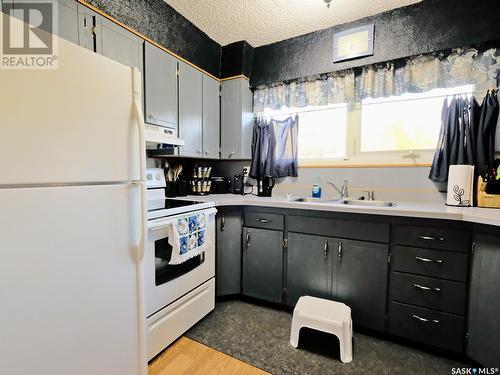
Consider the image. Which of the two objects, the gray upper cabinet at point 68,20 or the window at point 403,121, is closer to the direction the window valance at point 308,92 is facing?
the gray upper cabinet

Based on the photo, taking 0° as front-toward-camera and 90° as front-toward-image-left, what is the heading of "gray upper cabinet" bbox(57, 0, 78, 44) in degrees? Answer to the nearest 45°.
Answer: approximately 315°

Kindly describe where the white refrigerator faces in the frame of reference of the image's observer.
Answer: facing the viewer and to the right of the viewer

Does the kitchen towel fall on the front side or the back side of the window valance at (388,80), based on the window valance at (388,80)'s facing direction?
on the front side

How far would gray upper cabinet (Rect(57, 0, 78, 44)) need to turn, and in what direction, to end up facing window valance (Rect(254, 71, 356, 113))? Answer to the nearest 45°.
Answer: approximately 45° to its left

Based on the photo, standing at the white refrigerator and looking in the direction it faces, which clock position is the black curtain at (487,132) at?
The black curtain is roughly at 11 o'clock from the white refrigerator.

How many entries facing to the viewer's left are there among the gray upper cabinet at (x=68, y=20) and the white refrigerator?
0

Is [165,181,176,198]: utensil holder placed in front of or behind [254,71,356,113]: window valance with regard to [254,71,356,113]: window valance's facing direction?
in front

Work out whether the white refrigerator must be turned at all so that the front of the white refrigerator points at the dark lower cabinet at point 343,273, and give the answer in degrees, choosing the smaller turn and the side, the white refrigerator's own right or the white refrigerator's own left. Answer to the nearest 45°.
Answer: approximately 45° to the white refrigerator's own left

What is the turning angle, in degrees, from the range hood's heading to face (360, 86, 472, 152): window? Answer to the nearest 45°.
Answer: approximately 45° to its left

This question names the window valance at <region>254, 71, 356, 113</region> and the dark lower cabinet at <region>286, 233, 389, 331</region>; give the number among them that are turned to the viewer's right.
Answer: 0

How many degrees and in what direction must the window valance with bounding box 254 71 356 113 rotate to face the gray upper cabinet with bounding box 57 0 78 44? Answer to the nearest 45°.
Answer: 0° — it already faces it

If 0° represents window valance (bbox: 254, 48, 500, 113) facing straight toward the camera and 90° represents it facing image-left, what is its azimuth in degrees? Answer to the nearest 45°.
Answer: approximately 45°

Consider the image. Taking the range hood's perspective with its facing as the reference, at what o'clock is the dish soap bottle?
The dish soap bottle is roughly at 10 o'clock from the range hood.

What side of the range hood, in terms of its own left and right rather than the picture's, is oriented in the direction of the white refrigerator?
right

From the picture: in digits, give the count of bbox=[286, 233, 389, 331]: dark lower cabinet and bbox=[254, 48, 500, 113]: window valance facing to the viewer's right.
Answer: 0
